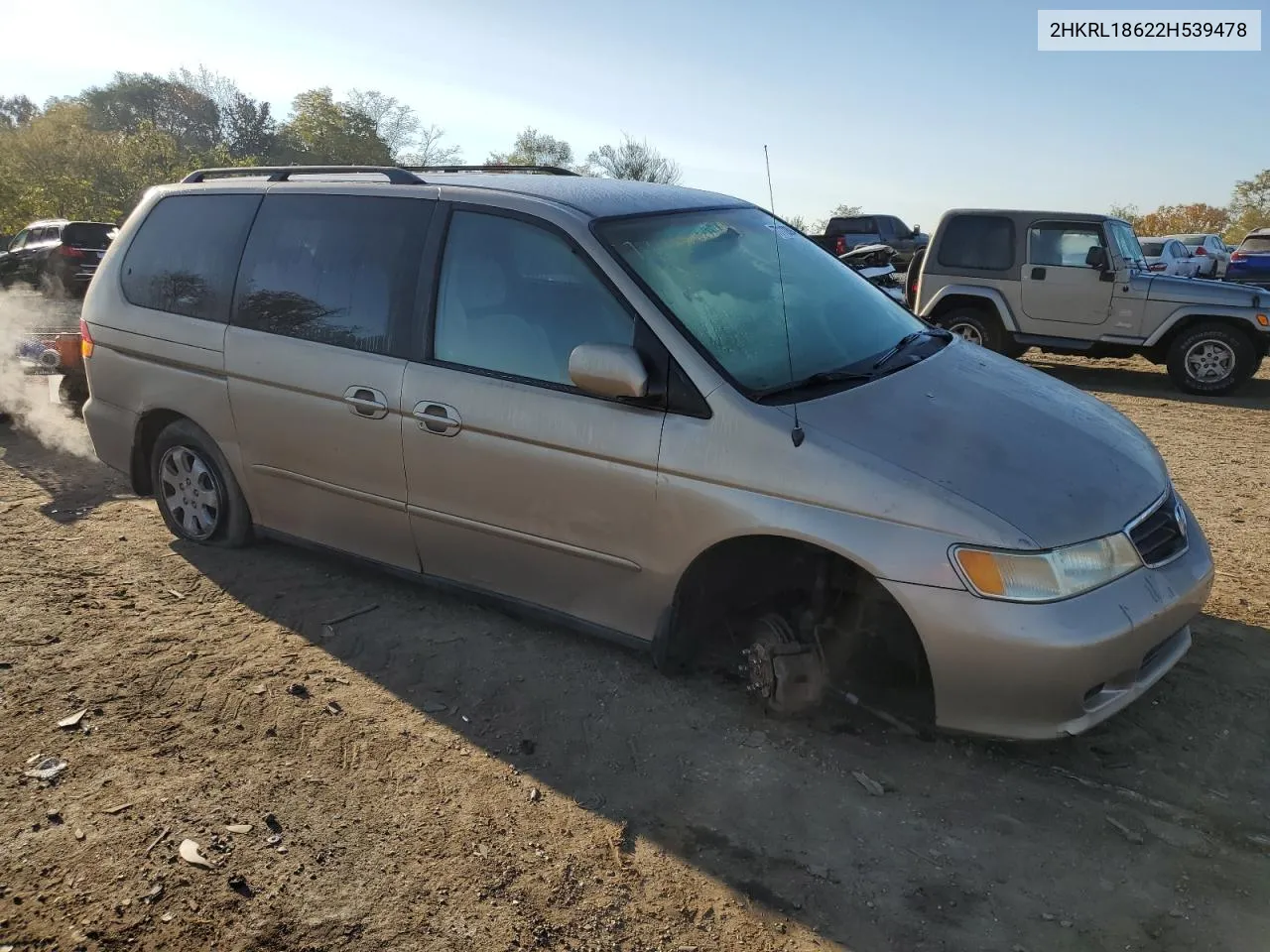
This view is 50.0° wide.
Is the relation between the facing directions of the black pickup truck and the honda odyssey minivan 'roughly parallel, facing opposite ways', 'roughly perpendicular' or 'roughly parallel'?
roughly perpendicular

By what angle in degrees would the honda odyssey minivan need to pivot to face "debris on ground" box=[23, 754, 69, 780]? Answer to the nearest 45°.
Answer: approximately 135° to its right

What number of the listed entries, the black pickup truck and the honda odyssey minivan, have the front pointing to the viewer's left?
0

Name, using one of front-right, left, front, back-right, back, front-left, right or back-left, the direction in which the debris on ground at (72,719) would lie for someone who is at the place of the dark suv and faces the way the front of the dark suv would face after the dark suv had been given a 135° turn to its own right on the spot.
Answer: right

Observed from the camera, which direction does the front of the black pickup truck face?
facing away from the viewer and to the right of the viewer

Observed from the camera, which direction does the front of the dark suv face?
facing away from the viewer and to the left of the viewer

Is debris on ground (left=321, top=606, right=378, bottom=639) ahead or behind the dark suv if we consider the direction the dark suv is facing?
behind

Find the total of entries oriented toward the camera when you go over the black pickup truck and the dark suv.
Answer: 0

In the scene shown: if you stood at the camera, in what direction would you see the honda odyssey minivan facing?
facing the viewer and to the right of the viewer
